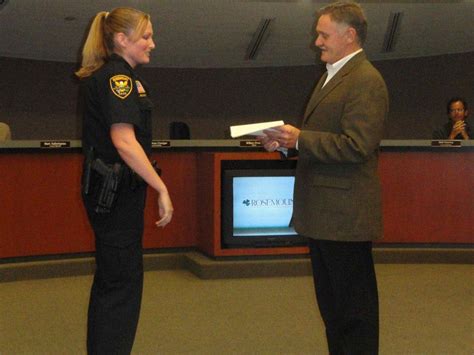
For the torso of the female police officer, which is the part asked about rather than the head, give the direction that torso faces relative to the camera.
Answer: to the viewer's right

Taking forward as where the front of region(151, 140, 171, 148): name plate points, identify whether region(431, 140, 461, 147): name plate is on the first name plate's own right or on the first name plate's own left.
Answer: on the first name plate's own left

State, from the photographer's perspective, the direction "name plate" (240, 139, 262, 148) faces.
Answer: facing the viewer

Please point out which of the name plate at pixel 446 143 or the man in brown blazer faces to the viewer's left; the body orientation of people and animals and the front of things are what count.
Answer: the man in brown blazer

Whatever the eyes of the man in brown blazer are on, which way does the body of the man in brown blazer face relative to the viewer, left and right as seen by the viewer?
facing to the left of the viewer

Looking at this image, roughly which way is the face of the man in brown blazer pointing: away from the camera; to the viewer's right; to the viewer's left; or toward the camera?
to the viewer's left

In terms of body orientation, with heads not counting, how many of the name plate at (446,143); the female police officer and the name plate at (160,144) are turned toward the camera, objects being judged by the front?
2

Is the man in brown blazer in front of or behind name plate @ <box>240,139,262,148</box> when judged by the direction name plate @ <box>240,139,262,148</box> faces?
in front

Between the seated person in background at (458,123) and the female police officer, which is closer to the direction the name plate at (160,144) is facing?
the female police officer

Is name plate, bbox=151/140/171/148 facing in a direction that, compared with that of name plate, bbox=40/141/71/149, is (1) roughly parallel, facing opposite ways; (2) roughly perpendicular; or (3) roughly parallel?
roughly parallel

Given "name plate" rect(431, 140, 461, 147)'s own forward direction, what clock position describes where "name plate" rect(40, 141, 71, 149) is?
"name plate" rect(40, 141, 71, 149) is roughly at 2 o'clock from "name plate" rect(431, 140, 461, 147).

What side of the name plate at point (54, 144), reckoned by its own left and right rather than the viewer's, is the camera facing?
front

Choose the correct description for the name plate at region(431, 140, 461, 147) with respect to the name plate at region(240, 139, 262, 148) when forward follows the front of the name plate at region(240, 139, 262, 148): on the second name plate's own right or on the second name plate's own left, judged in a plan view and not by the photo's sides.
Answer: on the second name plate's own left

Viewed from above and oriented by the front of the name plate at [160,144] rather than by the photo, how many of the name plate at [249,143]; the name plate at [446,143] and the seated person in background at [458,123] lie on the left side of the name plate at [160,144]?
3

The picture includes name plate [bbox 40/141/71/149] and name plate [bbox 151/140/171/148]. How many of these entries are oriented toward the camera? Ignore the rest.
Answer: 2
